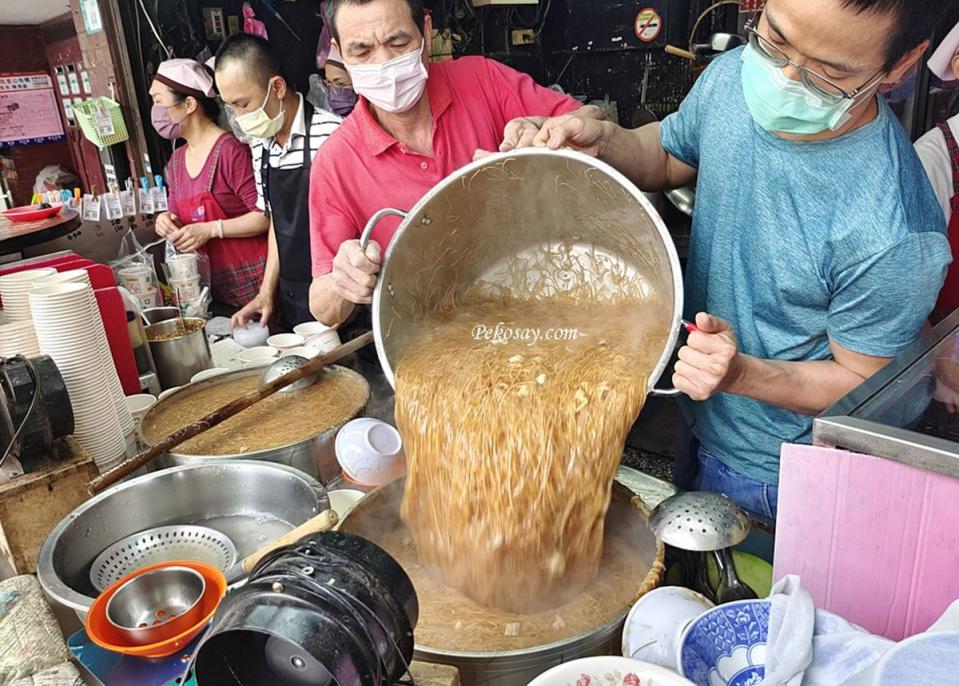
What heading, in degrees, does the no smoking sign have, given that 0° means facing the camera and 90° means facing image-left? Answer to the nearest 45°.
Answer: approximately 0°

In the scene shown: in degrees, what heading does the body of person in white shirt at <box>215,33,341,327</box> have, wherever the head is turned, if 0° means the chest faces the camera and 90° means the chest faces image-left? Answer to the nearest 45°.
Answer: approximately 45°

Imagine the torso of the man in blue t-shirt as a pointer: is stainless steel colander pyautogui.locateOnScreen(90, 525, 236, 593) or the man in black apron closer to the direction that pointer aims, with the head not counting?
the stainless steel colander

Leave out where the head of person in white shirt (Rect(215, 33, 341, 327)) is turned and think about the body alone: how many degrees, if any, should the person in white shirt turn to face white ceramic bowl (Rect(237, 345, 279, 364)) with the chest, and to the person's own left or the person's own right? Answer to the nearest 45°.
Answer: approximately 45° to the person's own left

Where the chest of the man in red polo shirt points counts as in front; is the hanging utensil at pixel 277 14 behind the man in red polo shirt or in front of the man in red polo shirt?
behind

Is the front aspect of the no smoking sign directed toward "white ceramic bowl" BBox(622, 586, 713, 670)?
yes

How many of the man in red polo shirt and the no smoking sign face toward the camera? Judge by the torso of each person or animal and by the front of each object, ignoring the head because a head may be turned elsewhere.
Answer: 2

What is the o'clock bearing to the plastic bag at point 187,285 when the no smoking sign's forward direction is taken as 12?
The plastic bag is roughly at 1 o'clock from the no smoking sign.

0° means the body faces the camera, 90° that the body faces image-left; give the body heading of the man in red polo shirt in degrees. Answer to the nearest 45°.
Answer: approximately 0°

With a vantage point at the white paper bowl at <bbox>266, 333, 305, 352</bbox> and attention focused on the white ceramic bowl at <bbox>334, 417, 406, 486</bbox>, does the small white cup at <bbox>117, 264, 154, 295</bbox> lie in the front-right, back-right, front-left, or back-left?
back-right
